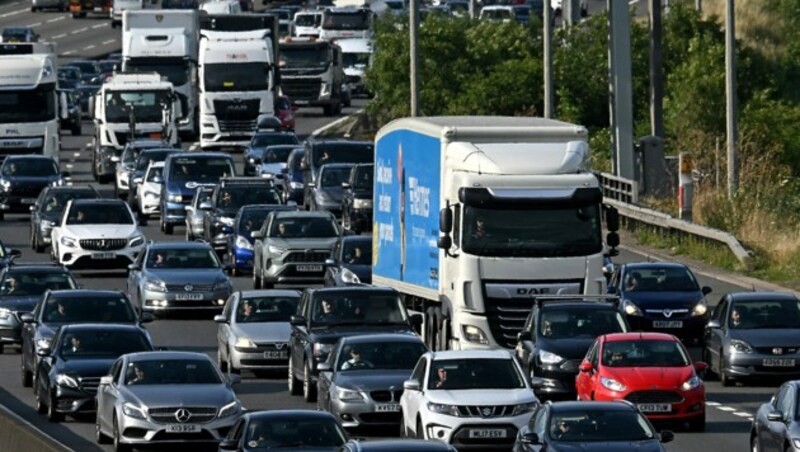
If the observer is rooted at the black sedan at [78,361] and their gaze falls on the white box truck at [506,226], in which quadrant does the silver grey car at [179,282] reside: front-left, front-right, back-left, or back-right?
front-left

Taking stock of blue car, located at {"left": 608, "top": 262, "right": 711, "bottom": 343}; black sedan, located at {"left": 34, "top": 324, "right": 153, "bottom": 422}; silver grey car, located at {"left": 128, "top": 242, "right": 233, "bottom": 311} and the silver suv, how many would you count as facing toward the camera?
4

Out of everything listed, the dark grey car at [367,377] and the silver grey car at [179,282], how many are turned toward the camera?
2

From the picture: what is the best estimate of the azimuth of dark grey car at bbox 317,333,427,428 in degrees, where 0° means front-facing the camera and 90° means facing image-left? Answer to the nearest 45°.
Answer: approximately 0°

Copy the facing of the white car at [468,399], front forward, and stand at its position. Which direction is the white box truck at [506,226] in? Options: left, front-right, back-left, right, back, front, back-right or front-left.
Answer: back-left

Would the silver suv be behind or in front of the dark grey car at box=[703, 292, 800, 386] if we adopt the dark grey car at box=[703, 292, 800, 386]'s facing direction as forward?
behind

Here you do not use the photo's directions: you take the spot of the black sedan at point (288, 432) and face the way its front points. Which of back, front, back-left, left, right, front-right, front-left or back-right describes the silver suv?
back

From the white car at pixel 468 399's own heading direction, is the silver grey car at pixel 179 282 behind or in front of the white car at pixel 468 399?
behind

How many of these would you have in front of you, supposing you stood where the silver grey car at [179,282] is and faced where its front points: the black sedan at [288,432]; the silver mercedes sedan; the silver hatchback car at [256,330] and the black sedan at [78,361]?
4

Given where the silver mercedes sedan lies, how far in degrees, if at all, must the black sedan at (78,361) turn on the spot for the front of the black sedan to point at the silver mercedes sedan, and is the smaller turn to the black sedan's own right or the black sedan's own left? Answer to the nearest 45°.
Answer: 0° — it already faces it

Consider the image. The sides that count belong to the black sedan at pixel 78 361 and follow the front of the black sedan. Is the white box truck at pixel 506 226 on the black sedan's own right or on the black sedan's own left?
on the black sedan's own left

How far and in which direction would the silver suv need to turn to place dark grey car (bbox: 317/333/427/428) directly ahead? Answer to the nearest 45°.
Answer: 0° — it already faces it

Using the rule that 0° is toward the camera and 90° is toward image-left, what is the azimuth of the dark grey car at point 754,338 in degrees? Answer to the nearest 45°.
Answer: approximately 315°

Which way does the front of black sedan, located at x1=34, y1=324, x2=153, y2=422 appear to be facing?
toward the camera

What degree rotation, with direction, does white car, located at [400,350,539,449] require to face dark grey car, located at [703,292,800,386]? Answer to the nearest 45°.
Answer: approximately 90° to its left

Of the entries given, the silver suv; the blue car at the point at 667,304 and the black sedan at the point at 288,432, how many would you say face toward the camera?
3

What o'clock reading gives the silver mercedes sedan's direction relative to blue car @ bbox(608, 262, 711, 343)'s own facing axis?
The silver mercedes sedan is roughly at 1 o'clock from the blue car.

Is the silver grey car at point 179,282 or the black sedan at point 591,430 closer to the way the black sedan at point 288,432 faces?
the black sedan

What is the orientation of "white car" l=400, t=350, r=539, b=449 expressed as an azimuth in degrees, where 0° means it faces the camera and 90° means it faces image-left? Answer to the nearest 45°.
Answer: approximately 315°
